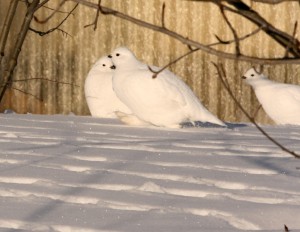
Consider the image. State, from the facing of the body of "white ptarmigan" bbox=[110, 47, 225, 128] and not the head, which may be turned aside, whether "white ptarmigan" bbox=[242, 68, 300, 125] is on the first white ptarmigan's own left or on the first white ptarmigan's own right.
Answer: on the first white ptarmigan's own right

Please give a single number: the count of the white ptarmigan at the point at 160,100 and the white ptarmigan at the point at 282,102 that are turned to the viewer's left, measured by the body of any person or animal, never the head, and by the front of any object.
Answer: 2

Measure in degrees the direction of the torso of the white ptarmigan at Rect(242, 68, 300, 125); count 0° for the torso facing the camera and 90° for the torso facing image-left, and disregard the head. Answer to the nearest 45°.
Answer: approximately 90°

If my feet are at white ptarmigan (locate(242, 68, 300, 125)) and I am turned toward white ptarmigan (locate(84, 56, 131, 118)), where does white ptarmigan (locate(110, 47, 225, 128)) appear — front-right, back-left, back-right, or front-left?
front-left

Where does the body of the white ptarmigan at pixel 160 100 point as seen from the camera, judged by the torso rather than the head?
to the viewer's left

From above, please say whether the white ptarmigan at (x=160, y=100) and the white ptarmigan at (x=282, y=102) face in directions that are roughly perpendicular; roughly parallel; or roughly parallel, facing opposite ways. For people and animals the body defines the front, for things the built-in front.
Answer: roughly parallel
